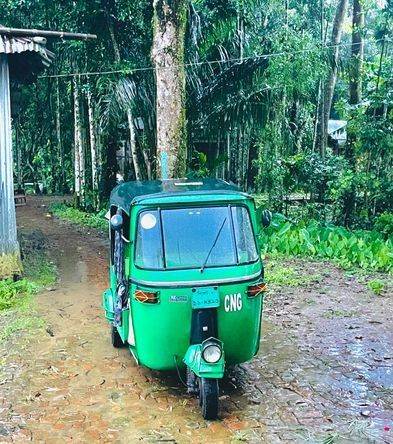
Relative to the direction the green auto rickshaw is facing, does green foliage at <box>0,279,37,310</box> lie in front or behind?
behind

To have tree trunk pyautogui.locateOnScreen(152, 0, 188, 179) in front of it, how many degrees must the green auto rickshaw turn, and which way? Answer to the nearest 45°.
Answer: approximately 180°

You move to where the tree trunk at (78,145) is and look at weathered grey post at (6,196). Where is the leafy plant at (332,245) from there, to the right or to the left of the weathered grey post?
left

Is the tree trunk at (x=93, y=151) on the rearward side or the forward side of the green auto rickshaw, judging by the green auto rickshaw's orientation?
on the rearward side

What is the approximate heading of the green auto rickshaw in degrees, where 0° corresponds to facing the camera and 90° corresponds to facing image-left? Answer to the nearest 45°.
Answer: approximately 0°

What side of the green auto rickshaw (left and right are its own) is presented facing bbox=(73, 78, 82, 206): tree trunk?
back

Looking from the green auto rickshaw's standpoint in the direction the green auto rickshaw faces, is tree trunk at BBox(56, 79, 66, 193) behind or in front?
behind

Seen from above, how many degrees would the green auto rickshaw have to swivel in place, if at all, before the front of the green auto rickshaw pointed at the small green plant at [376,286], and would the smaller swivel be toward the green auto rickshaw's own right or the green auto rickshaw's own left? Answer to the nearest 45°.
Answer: approximately 135° to the green auto rickshaw's own left

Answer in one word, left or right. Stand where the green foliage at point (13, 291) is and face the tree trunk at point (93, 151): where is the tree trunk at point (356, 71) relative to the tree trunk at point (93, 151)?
right
